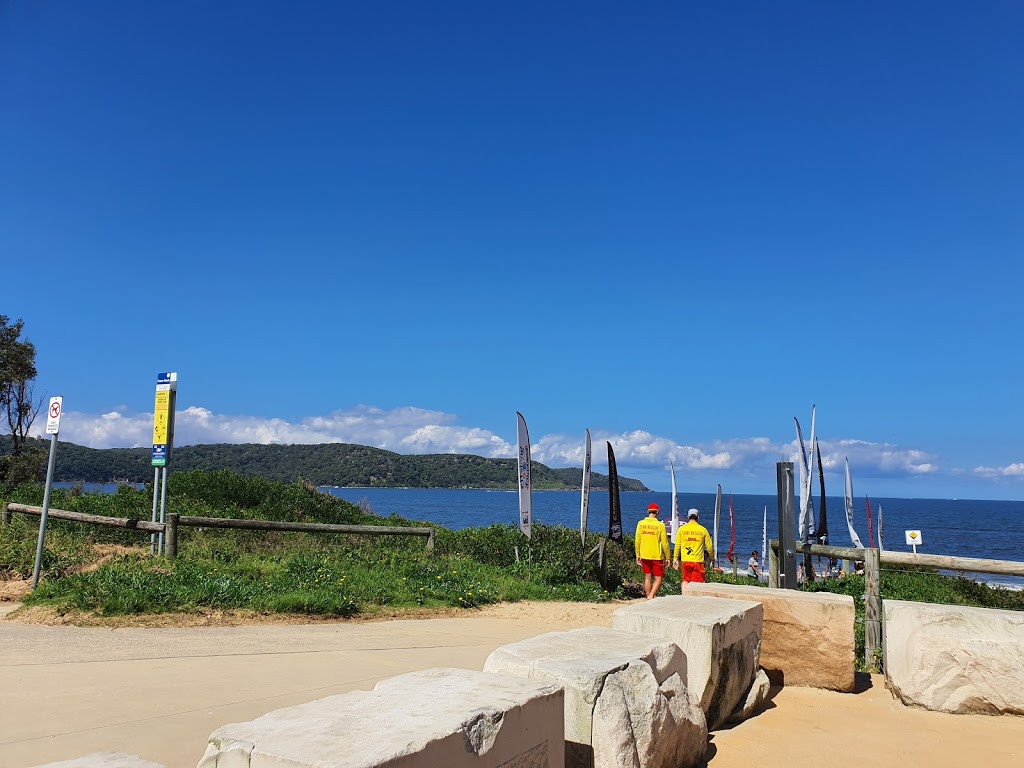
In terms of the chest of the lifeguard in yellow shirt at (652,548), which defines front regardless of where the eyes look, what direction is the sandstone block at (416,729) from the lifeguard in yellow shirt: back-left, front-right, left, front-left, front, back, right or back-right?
back

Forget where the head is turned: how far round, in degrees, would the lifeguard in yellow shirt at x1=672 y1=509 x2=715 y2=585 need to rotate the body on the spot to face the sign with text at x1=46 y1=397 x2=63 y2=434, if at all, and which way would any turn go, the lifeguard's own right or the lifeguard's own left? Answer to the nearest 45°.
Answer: approximately 135° to the lifeguard's own left

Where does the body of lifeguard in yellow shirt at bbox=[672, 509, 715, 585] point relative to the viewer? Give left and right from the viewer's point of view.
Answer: facing away from the viewer

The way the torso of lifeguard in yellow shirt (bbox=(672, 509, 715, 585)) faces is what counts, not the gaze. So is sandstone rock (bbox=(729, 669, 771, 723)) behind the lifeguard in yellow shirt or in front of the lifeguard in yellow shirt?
behind

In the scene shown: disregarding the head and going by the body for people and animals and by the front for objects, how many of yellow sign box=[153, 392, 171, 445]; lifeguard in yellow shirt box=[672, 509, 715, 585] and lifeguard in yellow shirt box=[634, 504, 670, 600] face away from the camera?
2

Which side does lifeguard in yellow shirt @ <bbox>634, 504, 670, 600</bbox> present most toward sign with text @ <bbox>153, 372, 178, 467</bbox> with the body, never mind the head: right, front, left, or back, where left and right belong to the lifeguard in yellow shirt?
left

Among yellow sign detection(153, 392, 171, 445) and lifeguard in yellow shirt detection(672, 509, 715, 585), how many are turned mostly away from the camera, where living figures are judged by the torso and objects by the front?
1

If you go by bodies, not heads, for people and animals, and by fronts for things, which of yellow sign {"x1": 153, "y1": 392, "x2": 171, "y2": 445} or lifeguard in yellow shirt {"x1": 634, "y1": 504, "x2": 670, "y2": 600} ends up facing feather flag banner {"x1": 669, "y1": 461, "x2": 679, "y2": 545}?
the lifeguard in yellow shirt

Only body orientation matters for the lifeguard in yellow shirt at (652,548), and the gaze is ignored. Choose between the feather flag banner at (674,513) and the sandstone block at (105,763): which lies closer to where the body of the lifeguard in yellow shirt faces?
the feather flag banner

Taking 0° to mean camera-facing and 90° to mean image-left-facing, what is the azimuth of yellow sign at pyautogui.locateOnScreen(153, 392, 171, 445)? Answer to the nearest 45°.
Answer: approximately 0°

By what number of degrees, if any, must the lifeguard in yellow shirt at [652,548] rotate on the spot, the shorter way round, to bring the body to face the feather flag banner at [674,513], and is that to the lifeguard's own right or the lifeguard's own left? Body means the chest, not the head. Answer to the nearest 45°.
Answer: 0° — they already face it

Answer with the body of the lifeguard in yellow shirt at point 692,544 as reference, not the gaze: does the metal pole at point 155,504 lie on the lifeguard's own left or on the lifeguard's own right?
on the lifeguard's own left

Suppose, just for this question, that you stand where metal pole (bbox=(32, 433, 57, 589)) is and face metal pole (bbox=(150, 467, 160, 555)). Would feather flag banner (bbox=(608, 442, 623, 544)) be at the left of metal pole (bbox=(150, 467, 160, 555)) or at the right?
right

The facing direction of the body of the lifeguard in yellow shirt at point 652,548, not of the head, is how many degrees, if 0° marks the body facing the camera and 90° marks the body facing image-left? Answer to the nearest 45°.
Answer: approximately 180°
